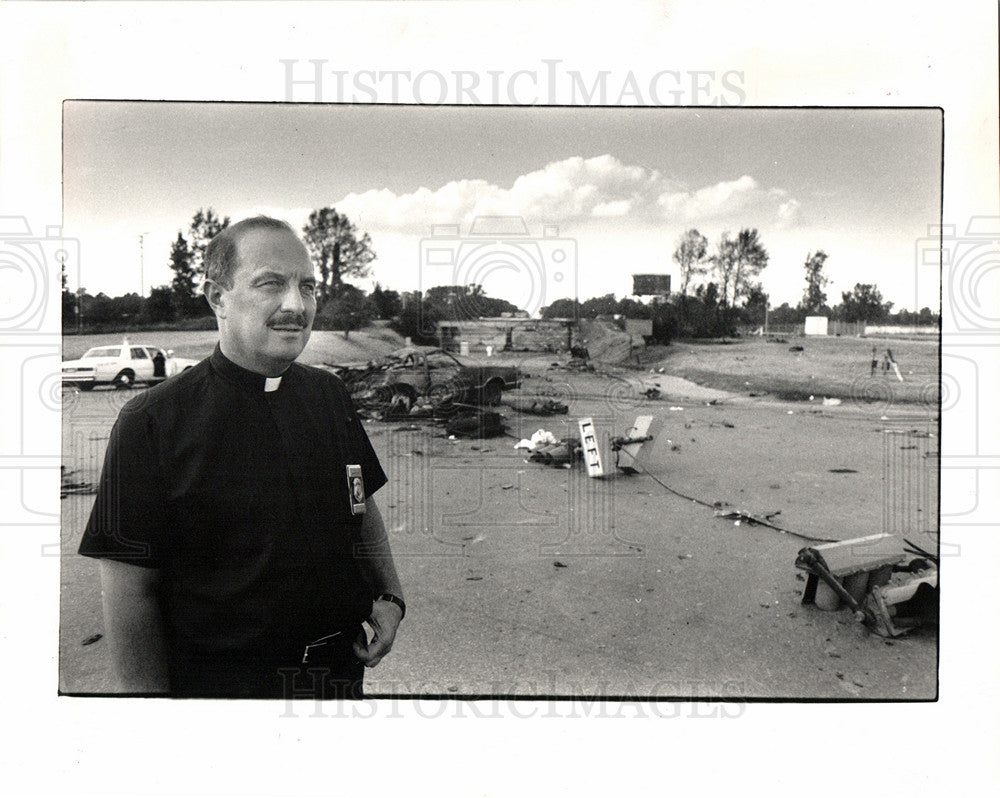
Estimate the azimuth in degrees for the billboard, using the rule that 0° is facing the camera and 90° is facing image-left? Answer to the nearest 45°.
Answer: approximately 0°

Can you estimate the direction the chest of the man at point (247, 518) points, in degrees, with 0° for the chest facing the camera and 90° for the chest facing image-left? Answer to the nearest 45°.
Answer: approximately 315°

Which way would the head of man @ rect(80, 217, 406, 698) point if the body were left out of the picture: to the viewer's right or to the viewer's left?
to the viewer's right
